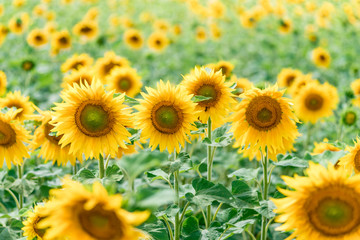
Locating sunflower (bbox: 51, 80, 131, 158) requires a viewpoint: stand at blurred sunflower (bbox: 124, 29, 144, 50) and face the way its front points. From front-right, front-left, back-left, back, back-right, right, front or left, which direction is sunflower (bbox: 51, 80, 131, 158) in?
front

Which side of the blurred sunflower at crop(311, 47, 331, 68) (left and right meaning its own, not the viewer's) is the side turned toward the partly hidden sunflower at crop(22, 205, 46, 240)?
front

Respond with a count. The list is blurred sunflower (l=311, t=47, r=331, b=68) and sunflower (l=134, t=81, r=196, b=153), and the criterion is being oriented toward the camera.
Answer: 2

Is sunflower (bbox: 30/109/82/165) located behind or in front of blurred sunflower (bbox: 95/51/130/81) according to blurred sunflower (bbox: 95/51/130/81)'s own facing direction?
in front

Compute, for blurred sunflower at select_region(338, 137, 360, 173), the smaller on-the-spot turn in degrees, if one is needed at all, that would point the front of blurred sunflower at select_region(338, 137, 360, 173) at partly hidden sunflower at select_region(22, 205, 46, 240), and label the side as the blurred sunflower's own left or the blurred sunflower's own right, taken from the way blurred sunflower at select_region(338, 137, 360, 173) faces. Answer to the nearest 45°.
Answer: approximately 45° to the blurred sunflower's own right

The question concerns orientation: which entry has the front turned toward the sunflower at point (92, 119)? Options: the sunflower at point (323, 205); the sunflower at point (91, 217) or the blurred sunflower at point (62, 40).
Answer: the blurred sunflower

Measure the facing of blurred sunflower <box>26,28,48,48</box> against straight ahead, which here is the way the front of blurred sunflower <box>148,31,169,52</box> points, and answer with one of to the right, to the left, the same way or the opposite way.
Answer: the same way

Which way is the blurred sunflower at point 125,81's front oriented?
toward the camera

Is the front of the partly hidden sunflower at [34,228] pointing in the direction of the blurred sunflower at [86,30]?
no

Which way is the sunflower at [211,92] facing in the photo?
toward the camera

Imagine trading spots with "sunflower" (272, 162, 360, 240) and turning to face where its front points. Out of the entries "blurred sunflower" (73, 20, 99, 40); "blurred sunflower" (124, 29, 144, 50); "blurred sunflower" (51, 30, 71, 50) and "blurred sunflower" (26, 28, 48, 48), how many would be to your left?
0

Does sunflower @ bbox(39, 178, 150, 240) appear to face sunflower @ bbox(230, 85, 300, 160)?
no

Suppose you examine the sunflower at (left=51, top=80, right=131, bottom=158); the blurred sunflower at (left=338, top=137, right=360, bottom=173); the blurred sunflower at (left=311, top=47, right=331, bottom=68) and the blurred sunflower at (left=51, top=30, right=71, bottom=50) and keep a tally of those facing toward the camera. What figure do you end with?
4

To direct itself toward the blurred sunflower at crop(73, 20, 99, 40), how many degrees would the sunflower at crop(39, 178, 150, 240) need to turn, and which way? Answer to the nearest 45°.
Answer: approximately 180°

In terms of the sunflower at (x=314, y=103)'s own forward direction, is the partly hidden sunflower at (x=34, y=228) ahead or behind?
ahead

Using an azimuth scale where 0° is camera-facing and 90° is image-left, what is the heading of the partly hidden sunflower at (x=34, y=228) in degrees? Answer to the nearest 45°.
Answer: approximately 0°

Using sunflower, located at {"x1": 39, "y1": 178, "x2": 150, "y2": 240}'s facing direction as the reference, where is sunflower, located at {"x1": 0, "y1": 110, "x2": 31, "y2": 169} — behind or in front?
behind

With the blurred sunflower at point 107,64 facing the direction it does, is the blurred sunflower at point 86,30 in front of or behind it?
behind

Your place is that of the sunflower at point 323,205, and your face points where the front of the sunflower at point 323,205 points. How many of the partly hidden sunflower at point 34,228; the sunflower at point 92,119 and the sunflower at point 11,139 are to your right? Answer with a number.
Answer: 3

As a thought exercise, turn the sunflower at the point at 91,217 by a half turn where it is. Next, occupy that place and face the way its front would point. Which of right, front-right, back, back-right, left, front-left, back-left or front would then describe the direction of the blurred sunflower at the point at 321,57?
front-right

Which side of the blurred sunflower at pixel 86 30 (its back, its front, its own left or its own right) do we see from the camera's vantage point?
front

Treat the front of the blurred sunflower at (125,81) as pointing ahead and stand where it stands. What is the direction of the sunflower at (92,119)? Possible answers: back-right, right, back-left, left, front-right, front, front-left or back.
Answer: front

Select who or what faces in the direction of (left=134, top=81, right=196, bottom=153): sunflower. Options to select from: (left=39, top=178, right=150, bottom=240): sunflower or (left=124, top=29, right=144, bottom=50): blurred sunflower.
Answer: the blurred sunflower
